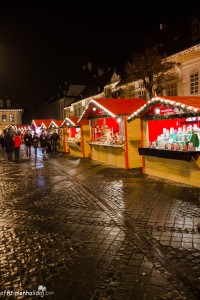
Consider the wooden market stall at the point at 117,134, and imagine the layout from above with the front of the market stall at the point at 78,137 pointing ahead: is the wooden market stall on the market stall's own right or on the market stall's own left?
on the market stall's own left

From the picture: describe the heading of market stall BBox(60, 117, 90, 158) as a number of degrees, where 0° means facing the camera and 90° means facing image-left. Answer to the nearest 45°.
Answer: approximately 45°

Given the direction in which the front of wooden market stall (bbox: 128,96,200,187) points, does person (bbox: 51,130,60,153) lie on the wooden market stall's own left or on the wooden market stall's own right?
on the wooden market stall's own right

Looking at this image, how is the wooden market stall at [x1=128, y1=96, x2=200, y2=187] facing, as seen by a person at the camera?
facing the viewer and to the left of the viewer

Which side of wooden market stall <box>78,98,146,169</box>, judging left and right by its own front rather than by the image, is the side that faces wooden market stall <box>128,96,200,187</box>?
left

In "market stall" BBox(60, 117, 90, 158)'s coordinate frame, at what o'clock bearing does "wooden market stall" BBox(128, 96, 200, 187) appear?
The wooden market stall is roughly at 10 o'clock from the market stall.

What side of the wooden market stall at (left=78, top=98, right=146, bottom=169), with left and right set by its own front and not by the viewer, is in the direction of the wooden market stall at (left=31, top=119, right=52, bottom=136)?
right

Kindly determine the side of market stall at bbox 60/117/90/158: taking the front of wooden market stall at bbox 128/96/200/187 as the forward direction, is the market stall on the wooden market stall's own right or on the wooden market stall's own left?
on the wooden market stall's own right
